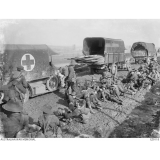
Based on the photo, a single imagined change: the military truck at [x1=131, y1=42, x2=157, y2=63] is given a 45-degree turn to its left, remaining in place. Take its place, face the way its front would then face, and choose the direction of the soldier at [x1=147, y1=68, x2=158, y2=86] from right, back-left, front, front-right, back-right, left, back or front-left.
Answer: back

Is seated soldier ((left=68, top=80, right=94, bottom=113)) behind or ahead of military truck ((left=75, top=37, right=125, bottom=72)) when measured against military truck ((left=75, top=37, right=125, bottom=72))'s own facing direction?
behind

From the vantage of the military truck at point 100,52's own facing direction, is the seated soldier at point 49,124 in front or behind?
behind

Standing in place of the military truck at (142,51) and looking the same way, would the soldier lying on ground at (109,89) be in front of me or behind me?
behind
